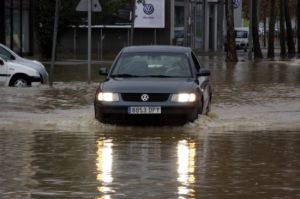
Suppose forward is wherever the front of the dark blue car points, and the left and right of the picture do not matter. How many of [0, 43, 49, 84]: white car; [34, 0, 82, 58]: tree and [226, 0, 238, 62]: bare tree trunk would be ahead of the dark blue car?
0

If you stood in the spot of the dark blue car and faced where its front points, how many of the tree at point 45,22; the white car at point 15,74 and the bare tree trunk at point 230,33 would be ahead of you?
0

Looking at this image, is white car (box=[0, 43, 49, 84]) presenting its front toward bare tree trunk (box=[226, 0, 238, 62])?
no

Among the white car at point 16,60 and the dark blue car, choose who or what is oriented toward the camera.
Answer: the dark blue car

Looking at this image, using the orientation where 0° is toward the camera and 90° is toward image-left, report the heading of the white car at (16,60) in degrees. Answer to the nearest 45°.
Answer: approximately 270°

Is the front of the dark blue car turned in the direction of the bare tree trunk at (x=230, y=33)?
no

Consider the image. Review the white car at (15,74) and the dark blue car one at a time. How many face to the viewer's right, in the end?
1

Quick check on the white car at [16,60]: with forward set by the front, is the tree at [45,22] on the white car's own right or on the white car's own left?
on the white car's own left

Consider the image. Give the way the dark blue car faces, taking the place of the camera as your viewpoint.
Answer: facing the viewer

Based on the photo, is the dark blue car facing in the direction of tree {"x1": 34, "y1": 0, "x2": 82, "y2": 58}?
no

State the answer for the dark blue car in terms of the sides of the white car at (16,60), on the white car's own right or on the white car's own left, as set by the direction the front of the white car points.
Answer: on the white car's own right

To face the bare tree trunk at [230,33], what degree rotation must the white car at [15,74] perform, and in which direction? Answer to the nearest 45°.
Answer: approximately 45° to its left

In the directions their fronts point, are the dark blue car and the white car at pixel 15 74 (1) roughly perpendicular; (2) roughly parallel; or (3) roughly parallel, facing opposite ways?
roughly perpendicular
